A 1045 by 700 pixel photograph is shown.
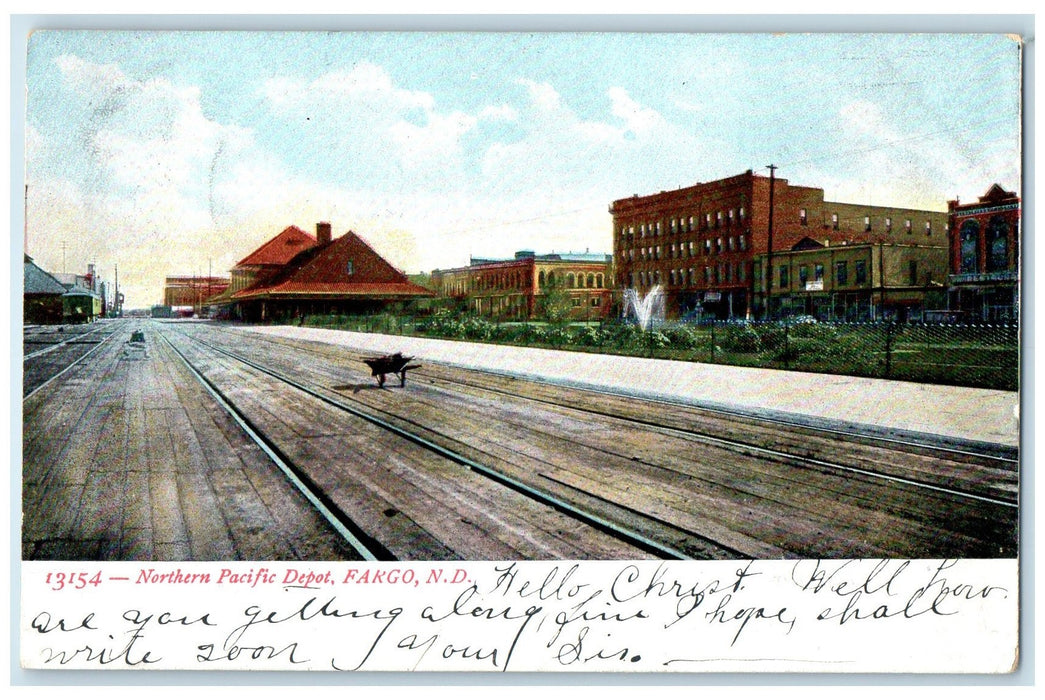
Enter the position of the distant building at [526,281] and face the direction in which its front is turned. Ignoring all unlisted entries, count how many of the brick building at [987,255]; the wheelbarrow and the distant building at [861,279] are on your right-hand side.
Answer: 0

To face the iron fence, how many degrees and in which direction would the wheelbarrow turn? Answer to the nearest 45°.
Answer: approximately 180°

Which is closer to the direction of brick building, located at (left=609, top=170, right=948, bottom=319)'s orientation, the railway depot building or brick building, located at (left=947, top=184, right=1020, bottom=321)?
the railway depot building

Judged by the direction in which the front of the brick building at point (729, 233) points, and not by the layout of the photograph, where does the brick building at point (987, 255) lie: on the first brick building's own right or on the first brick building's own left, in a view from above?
on the first brick building's own left

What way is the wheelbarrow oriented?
to the viewer's left

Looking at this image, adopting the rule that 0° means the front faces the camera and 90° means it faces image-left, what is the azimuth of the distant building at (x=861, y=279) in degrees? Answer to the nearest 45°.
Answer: approximately 45°
